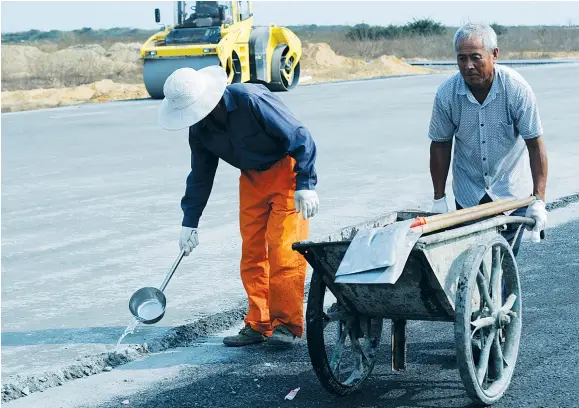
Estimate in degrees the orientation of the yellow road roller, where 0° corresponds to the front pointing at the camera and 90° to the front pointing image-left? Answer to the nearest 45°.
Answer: approximately 45°

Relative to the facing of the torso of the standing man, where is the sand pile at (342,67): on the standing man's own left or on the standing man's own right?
on the standing man's own right

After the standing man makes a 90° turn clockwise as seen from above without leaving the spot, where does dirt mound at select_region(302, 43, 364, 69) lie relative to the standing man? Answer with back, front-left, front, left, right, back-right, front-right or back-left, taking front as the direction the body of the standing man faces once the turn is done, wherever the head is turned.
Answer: front-right

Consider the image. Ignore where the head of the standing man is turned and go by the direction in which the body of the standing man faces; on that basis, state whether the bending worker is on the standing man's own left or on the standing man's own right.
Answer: on the standing man's own right

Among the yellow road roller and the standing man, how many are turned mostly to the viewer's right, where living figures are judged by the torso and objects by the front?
0

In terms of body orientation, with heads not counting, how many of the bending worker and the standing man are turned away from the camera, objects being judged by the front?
0

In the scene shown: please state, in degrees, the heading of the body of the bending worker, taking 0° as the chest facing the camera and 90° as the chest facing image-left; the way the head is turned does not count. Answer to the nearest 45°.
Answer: approximately 45°
